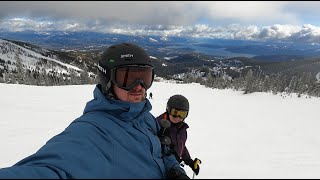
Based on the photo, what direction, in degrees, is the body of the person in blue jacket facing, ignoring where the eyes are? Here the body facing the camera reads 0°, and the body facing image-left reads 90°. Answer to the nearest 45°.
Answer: approximately 315°

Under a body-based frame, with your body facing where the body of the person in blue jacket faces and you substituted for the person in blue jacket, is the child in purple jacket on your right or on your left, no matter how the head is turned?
on your left
